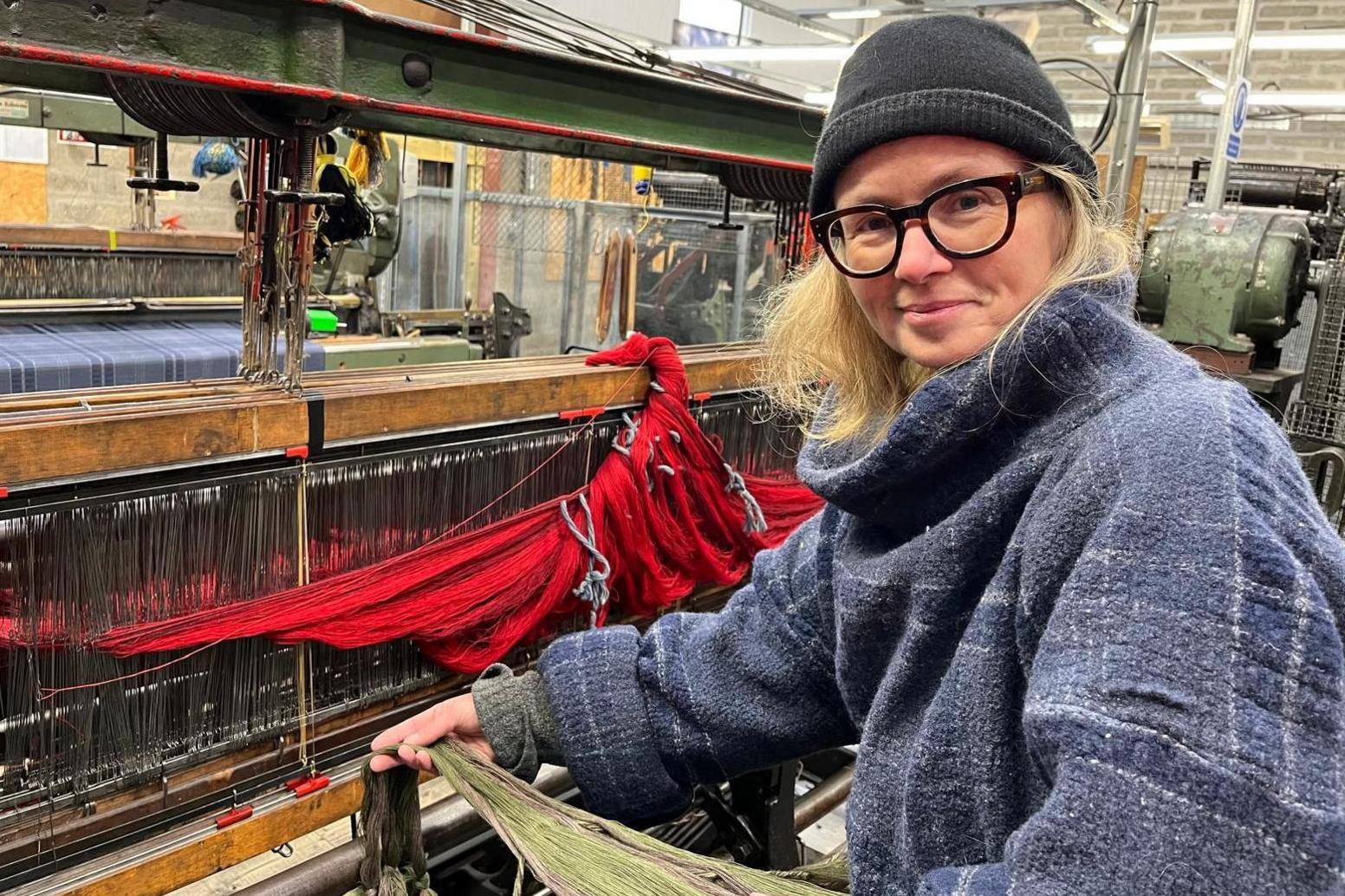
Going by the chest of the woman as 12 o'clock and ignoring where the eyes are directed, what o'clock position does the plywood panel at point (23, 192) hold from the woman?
The plywood panel is roughly at 3 o'clock from the woman.

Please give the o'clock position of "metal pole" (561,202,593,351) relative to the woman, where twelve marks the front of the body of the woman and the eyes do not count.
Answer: The metal pole is roughly at 4 o'clock from the woman.

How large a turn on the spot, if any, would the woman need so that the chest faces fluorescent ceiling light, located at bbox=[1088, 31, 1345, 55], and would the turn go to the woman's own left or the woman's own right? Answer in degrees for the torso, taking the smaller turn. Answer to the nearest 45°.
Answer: approximately 135° to the woman's own right

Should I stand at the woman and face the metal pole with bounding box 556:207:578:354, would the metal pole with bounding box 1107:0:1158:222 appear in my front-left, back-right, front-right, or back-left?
front-right

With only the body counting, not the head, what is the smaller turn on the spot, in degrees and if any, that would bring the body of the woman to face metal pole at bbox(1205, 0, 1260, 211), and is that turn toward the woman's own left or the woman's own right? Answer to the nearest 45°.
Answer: approximately 135° to the woman's own right

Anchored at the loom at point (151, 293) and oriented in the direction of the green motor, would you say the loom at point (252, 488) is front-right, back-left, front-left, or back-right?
front-right

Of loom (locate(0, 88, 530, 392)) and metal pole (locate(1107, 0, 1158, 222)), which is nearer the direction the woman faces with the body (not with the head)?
the loom

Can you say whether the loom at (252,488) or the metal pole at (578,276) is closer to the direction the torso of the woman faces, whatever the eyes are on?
the loom

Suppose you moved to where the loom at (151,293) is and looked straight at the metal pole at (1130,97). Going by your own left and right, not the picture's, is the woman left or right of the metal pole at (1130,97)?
right

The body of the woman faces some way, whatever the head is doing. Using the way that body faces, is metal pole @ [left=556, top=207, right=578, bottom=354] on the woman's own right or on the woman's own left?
on the woman's own right

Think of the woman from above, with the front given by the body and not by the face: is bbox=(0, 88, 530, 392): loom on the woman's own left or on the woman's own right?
on the woman's own right
